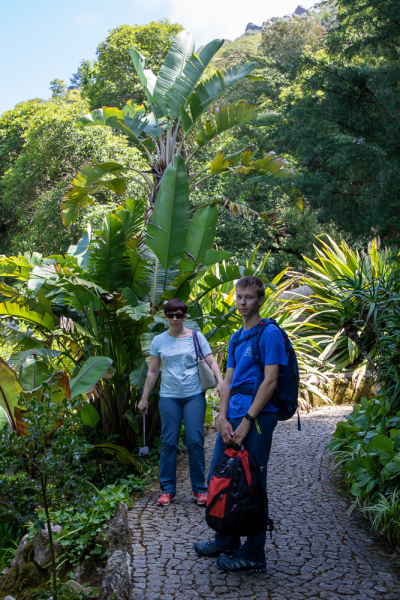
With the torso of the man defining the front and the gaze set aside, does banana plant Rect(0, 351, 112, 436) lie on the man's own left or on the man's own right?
on the man's own right

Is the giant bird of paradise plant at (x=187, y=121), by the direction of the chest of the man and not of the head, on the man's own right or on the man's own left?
on the man's own right

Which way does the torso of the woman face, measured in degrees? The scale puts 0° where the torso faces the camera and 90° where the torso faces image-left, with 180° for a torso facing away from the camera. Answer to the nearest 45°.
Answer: approximately 0°

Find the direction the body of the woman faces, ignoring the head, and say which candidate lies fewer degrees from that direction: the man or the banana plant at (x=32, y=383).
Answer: the man

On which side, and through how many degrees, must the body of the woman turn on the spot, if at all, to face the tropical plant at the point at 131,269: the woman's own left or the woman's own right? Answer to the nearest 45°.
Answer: approximately 180°

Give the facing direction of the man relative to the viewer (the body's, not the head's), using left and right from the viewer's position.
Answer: facing the viewer and to the left of the viewer

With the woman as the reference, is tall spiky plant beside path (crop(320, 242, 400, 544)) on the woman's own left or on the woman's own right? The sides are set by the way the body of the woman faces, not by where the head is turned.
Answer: on the woman's own left

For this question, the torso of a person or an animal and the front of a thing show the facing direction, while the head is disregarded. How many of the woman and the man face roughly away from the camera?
0

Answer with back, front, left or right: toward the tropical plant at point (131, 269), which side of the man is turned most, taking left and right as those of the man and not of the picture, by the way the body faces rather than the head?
right
